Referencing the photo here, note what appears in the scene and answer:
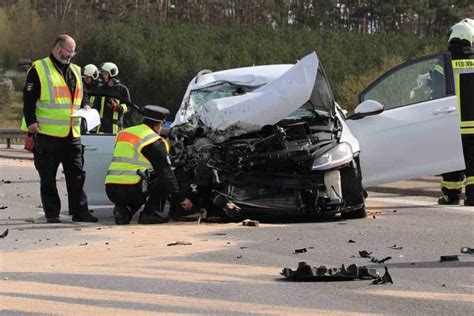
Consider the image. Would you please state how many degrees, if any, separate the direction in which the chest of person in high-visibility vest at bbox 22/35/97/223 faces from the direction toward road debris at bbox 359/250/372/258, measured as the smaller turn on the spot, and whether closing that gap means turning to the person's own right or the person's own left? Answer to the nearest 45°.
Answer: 0° — they already face it

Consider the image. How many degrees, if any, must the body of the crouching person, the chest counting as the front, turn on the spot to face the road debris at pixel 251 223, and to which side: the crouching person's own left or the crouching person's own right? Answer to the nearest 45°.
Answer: approximately 90° to the crouching person's own right

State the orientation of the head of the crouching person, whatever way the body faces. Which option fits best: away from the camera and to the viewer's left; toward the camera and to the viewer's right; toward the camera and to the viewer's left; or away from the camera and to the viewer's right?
away from the camera and to the viewer's right

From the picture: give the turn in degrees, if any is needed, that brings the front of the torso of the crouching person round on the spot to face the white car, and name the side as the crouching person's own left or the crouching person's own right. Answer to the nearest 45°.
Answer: approximately 45° to the crouching person's own right

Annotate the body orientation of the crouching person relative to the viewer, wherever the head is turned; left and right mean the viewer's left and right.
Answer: facing away from the viewer and to the right of the viewer

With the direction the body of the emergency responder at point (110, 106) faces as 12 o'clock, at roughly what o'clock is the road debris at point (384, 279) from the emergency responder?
The road debris is roughly at 10 o'clock from the emergency responder.

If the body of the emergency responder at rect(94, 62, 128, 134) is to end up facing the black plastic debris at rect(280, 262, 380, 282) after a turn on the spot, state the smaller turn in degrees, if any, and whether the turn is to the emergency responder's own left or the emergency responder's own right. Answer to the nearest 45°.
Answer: approximately 45° to the emergency responder's own left
